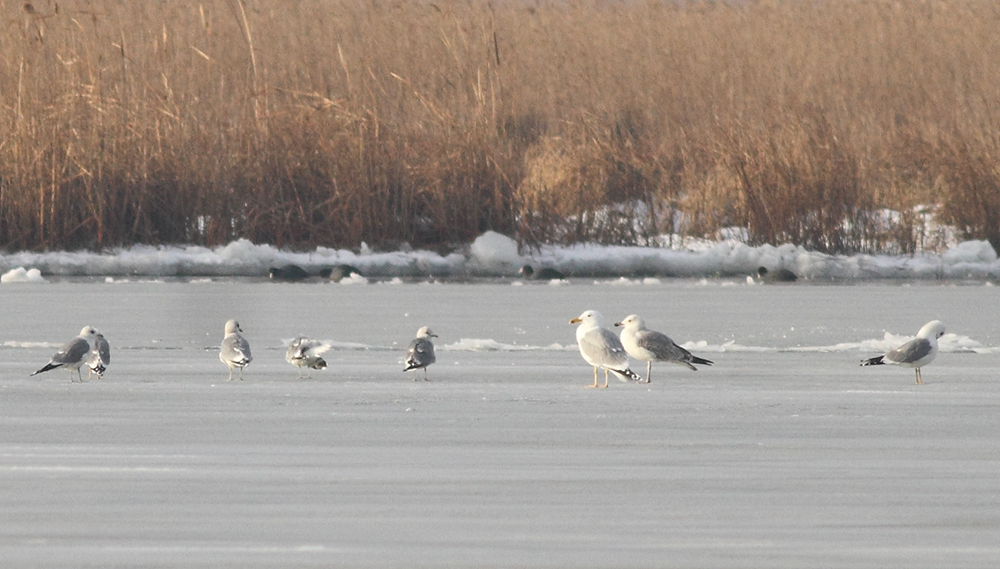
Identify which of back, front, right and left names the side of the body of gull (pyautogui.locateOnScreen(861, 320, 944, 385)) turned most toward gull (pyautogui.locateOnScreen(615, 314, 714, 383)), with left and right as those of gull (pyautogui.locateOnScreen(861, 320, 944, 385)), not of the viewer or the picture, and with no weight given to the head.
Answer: back

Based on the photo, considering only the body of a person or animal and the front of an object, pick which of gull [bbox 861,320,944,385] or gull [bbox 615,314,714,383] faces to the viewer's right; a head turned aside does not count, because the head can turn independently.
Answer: gull [bbox 861,320,944,385]

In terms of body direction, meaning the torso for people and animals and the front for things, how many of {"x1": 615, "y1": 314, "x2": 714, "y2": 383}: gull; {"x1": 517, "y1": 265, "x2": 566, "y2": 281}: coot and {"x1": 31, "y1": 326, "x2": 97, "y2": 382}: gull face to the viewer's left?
2

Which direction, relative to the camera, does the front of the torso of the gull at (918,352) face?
to the viewer's right

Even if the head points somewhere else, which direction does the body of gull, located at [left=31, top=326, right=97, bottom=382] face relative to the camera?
to the viewer's right

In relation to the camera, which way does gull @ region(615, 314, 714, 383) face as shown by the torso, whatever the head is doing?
to the viewer's left
